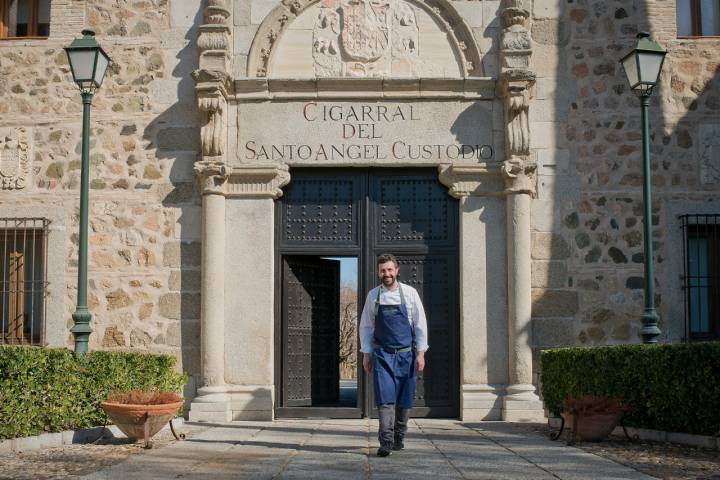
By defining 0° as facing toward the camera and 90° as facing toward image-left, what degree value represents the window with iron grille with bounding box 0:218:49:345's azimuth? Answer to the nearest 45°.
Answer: approximately 0°

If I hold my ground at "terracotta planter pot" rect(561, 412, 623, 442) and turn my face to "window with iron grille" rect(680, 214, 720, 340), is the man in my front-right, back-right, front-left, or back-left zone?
back-left

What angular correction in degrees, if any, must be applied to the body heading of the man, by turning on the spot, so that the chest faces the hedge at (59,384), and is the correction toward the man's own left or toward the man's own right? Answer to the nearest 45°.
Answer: approximately 90° to the man's own right

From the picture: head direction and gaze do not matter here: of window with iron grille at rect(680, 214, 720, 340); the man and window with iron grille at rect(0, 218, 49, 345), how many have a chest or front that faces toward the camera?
3

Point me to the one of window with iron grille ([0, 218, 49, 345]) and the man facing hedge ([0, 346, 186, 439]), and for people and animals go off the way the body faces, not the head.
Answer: the window with iron grille

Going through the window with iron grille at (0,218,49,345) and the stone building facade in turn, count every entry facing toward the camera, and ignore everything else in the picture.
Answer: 2

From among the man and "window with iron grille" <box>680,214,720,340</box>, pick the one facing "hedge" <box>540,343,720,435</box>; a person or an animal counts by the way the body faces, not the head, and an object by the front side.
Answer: the window with iron grille

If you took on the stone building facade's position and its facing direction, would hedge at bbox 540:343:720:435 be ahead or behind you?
ahead
